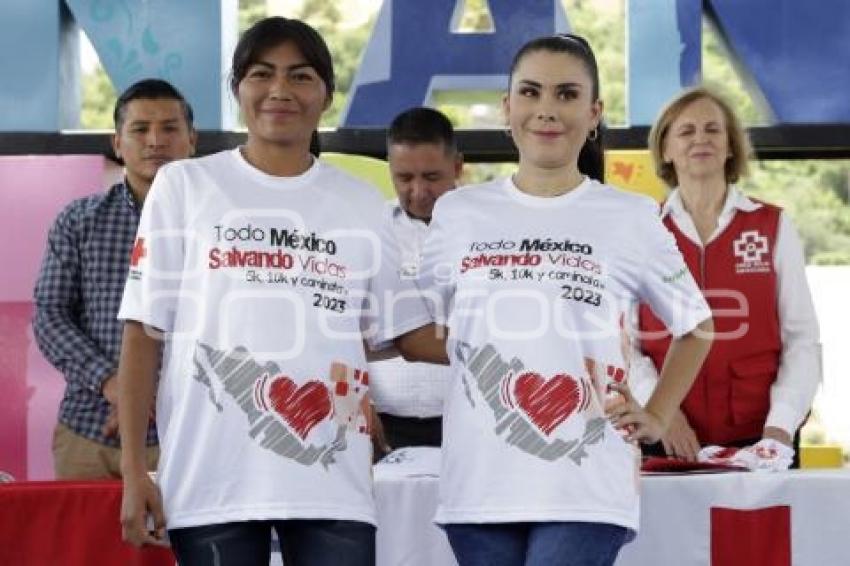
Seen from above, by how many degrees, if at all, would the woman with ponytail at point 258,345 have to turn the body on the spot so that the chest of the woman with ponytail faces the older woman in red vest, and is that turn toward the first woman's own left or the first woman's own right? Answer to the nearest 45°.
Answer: approximately 135° to the first woman's own left

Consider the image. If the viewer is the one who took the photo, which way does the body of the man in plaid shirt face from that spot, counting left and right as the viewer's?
facing the viewer and to the right of the viewer

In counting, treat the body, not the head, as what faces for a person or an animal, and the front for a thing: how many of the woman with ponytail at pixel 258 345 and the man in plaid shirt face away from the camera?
0

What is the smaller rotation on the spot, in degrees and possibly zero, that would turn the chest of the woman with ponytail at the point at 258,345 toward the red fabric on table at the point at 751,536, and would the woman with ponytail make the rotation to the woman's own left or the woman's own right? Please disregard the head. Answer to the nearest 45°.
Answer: approximately 135° to the woman's own left

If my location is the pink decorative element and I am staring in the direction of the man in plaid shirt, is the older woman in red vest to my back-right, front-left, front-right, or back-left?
front-left

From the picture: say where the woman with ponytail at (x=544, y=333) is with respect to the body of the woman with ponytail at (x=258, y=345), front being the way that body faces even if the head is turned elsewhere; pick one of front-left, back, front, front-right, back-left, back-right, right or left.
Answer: left

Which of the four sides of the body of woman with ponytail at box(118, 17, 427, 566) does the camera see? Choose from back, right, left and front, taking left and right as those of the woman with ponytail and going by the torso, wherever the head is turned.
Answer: front

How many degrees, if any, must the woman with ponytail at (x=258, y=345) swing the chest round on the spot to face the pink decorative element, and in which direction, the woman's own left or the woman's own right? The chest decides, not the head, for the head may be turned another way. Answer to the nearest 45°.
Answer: approximately 180°

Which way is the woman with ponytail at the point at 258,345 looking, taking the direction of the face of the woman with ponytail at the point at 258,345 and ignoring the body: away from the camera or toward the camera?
toward the camera
